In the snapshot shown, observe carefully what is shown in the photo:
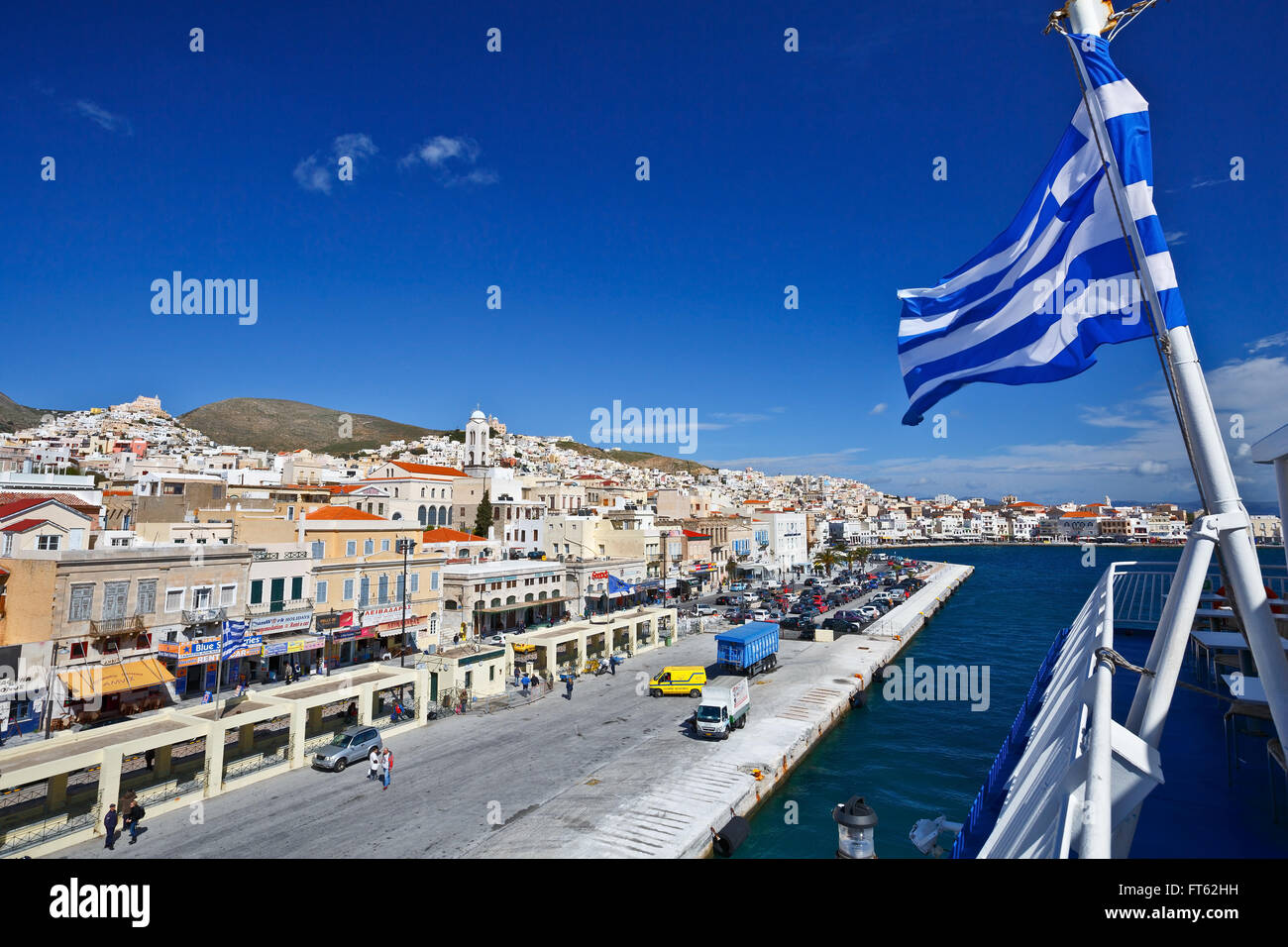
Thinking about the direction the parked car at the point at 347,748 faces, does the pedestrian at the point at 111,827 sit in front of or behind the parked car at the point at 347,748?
in front

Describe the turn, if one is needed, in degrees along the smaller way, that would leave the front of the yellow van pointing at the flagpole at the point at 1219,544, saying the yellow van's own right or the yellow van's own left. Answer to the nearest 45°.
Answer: approximately 90° to the yellow van's own left

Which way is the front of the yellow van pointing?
to the viewer's left

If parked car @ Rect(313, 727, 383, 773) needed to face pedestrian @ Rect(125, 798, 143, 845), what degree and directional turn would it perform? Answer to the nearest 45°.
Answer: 0° — it already faces them

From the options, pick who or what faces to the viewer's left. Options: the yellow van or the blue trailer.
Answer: the yellow van

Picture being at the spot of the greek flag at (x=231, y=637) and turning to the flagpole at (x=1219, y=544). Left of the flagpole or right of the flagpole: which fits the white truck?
left

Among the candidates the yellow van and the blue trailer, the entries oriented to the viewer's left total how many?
1

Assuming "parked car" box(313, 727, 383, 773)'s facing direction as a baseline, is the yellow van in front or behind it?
behind

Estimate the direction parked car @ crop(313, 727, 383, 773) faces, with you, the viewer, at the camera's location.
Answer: facing the viewer and to the left of the viewer
